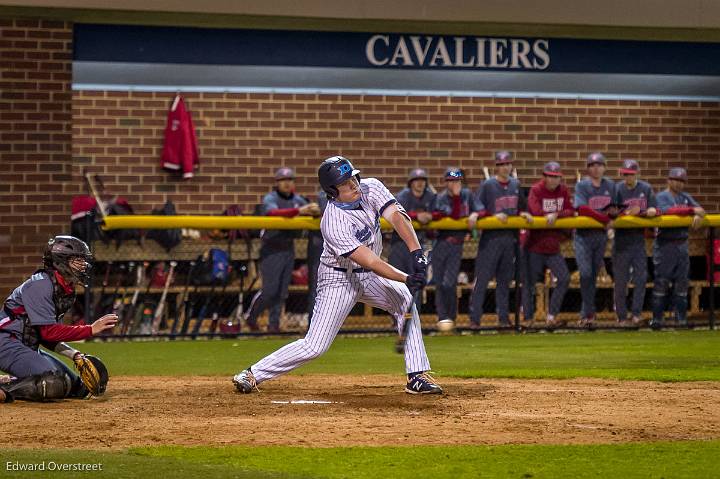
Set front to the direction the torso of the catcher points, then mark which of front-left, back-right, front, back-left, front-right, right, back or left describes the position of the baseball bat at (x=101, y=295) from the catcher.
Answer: left

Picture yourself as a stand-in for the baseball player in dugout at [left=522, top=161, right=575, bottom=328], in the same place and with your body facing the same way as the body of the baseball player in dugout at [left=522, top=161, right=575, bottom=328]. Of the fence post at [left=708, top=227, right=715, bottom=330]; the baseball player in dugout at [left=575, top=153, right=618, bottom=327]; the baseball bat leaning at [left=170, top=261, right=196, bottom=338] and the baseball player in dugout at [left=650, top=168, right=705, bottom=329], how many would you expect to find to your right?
1

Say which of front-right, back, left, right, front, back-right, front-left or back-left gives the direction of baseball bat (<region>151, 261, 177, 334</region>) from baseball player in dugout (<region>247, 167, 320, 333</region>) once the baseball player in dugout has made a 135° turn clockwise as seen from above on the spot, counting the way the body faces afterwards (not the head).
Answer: front

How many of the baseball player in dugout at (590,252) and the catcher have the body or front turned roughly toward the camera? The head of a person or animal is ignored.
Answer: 1

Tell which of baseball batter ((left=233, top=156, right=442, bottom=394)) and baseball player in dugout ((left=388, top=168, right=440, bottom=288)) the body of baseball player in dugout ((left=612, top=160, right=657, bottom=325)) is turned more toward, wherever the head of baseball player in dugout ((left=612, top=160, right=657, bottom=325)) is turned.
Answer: the baseball batter

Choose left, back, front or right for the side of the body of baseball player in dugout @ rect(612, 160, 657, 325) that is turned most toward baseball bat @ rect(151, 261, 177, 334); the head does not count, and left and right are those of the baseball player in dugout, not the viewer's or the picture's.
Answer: right

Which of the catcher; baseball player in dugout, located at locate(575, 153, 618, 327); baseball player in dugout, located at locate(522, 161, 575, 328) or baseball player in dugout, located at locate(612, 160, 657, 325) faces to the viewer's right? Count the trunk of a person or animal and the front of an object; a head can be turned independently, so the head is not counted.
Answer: the catcher

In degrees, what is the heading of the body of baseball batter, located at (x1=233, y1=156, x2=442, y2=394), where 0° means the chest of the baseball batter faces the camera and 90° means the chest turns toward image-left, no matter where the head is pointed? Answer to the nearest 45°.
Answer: approximately 315°

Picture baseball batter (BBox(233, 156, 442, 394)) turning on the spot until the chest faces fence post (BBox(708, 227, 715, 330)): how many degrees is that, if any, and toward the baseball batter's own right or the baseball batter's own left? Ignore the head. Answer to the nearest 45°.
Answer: approximately 90° to the baseball batter's own left

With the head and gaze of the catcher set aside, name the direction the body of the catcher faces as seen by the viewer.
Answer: to the viewer's right
